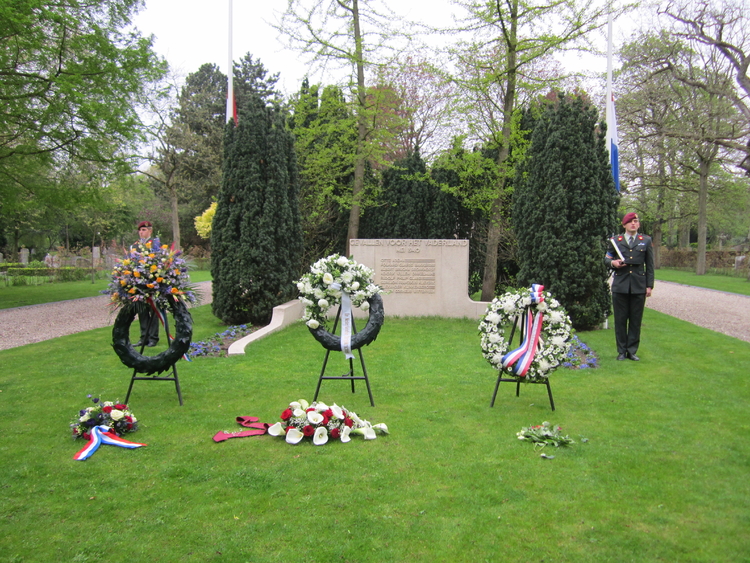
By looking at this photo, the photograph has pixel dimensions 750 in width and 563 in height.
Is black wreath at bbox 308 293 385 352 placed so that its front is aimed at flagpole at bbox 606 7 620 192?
no

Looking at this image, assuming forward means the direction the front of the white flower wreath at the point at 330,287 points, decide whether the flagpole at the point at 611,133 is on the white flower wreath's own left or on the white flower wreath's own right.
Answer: on the white flower wreath's own left

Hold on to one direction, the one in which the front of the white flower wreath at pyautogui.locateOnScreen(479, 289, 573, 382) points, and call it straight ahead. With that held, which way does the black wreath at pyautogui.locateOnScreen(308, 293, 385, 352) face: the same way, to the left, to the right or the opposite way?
the same way

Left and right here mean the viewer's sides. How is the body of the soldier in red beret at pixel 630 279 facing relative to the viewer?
facing the viewer

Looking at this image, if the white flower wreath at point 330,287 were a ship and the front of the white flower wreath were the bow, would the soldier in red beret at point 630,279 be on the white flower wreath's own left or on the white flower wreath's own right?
on the white flower wreath's own left

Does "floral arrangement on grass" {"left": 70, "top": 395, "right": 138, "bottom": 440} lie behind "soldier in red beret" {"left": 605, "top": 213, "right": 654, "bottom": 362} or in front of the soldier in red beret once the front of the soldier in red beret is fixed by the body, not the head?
in front

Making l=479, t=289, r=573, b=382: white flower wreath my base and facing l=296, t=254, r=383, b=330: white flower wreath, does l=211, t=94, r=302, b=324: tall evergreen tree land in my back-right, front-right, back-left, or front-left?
front-right

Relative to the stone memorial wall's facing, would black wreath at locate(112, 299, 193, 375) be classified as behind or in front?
in front

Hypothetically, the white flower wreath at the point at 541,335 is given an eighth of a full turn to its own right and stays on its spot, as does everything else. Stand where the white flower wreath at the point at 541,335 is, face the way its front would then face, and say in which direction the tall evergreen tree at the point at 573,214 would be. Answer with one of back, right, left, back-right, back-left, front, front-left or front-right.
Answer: back-right

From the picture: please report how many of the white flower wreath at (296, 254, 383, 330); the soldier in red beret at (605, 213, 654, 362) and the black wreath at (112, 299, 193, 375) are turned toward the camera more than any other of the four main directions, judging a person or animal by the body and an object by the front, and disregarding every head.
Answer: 3

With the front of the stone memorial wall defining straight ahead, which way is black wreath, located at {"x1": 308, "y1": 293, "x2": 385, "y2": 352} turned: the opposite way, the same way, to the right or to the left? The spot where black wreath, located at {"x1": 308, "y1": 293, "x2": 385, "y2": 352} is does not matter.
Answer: the same way

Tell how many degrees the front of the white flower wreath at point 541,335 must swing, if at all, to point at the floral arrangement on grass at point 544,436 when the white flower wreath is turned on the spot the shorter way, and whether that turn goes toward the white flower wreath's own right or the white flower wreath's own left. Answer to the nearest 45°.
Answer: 0° — it already faces it

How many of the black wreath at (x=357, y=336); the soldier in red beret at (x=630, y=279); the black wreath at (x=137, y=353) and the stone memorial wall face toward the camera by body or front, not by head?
4

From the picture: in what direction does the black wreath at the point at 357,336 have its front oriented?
toward the camera

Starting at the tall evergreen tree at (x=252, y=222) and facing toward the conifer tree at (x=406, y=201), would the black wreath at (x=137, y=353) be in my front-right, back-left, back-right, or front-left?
back-right

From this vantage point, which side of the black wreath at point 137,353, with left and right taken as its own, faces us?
front

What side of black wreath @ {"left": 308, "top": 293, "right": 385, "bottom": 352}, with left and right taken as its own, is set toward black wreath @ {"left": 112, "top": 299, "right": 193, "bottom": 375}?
right

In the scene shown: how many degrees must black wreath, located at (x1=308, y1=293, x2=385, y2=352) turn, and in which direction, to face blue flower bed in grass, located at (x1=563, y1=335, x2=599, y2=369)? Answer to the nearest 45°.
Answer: approximately 135° to its left

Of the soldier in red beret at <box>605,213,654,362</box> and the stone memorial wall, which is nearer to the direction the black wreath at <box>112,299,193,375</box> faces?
the soldier in red beret
